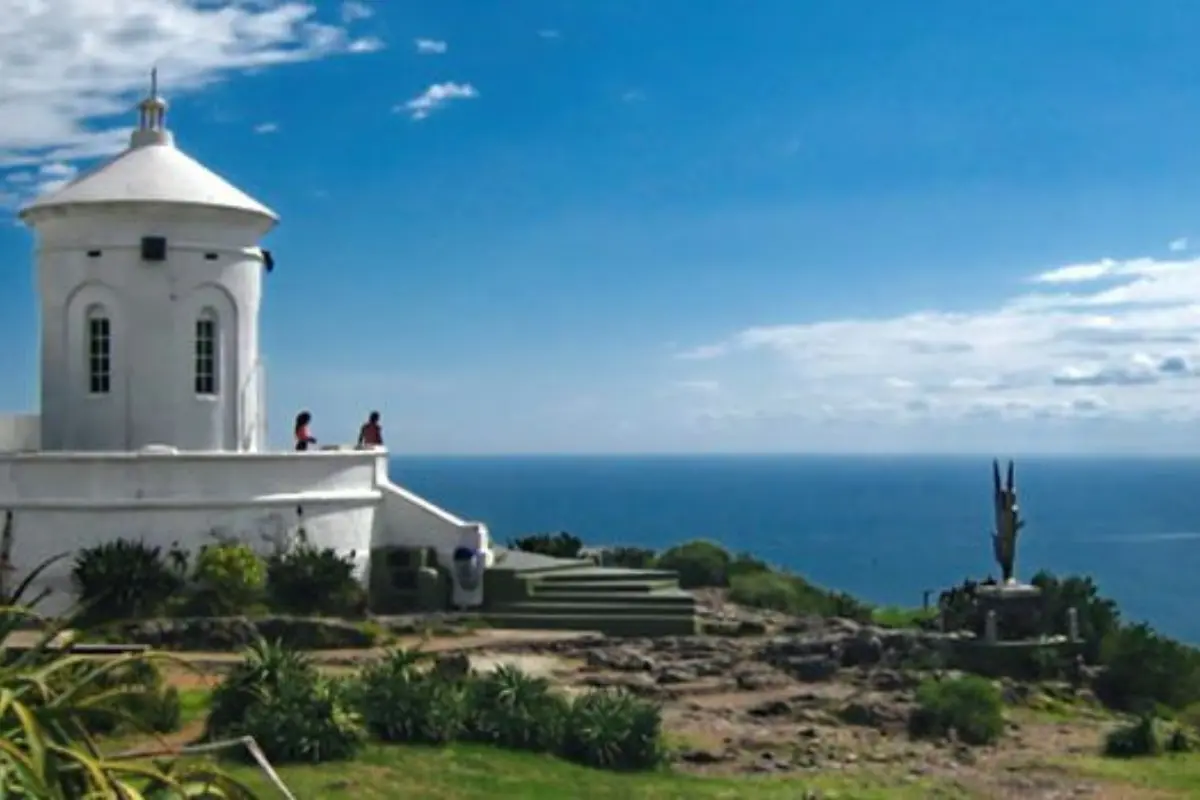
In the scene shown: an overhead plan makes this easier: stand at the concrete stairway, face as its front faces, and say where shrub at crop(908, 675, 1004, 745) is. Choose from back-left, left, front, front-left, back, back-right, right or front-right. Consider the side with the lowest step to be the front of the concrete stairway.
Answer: front-left

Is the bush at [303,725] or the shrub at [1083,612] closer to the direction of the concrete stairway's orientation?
the bush

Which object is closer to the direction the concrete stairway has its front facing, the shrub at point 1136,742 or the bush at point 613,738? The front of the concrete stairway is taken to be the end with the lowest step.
the bush

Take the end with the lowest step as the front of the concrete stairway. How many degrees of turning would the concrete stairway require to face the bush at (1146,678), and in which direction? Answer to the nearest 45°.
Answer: approximately 90° to its left

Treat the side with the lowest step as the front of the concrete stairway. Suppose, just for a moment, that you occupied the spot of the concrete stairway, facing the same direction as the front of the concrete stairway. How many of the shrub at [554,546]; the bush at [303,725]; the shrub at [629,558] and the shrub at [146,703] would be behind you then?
2

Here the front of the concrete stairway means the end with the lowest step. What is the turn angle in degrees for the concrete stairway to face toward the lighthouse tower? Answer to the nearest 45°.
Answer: approximately 90° to its right

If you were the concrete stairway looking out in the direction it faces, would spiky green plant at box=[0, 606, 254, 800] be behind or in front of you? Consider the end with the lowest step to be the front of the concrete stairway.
in front

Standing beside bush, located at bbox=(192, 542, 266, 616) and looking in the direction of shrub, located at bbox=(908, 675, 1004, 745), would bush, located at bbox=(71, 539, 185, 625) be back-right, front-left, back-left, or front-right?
back-right

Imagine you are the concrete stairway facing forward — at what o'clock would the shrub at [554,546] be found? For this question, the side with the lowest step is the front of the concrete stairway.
The shrub is roughly at 6 o'clock from the concrete stairway.

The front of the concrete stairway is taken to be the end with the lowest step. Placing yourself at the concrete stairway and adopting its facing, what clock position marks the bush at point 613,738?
The bush is roughly at 12 o'clock from the concrete stairway.

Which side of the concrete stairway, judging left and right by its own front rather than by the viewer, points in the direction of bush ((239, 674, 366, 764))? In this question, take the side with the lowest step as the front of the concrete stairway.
front

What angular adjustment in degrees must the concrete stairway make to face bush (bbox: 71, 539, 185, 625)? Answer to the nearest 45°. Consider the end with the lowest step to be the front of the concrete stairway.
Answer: approximately 90° to its right

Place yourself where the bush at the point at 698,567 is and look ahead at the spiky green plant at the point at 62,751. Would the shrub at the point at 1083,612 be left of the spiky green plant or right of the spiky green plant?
left

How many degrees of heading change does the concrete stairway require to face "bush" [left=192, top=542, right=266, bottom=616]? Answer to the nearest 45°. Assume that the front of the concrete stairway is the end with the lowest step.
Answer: approximately 90° to its right

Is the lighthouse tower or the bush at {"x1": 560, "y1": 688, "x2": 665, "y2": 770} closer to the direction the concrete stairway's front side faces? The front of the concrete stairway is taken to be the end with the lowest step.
the bush

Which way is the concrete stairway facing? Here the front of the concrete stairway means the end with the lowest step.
toward the camera

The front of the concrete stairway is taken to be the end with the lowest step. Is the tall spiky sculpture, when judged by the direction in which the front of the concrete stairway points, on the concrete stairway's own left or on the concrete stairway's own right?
on the concrete stairway's own left
